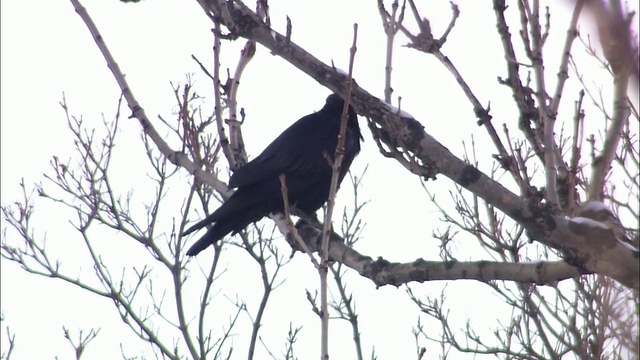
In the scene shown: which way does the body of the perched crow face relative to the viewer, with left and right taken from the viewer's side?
facing to the right of the viewer
